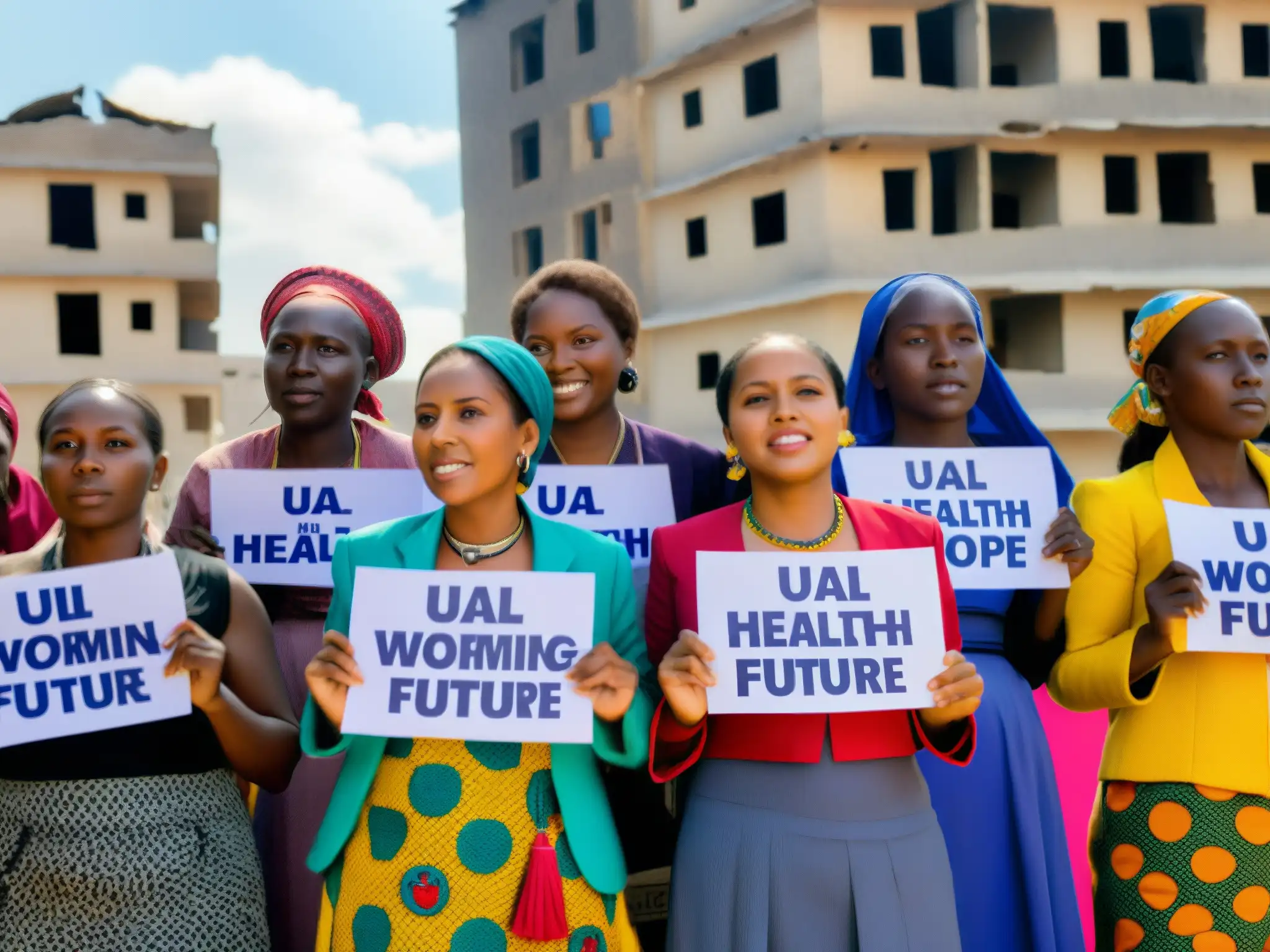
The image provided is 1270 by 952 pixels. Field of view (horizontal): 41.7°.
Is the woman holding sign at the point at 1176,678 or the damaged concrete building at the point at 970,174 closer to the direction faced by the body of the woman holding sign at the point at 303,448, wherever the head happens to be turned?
the woman holding sign

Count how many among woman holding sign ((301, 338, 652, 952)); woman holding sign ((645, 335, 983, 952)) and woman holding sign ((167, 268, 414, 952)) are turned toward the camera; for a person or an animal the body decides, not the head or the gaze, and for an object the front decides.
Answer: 3

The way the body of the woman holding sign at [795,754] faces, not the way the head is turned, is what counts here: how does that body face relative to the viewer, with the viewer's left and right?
facing the viewer

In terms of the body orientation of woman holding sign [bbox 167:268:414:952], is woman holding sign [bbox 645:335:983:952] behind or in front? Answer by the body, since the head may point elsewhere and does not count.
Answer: in front

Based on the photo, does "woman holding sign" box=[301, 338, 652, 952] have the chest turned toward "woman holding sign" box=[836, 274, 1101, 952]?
no

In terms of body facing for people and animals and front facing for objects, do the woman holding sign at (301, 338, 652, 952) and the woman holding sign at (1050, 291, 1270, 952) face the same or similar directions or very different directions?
same or similar directions

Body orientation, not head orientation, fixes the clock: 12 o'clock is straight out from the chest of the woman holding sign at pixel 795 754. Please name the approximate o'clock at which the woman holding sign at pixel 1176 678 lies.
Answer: the woman holding sign at pixel 1176 678 is roughly at 8 o'clock from the woman holding sign at pixel 795 754.

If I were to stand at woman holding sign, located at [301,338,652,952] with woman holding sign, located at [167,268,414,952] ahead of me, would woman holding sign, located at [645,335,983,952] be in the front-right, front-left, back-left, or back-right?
back-right

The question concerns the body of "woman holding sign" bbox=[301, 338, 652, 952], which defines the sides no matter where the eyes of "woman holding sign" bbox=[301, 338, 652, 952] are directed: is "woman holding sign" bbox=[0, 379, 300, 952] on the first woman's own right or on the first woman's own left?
on the first woman's own right

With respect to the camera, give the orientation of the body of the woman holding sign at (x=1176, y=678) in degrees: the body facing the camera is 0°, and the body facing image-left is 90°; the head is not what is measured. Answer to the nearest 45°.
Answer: approximately 315°

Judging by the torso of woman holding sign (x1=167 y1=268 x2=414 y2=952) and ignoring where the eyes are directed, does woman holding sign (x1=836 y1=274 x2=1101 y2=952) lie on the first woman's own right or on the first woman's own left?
on the first woman's own left

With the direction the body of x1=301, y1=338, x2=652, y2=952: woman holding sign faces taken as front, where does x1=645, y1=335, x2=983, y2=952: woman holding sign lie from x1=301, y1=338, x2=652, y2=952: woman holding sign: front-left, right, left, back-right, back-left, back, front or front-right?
left

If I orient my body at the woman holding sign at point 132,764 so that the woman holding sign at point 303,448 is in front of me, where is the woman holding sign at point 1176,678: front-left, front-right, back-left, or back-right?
front-right

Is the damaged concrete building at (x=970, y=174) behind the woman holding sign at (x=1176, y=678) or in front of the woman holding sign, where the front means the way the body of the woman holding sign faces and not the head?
behind

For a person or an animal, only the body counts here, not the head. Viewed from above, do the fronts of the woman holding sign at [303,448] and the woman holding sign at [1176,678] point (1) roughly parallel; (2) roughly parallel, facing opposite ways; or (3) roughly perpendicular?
roughly parallel

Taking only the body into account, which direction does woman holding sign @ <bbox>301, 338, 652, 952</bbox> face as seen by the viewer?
toward the camera

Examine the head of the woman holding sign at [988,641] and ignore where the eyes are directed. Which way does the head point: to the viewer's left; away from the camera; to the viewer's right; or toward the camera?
toward the camera

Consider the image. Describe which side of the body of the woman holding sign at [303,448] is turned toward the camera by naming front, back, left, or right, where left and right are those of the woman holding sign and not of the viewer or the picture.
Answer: front

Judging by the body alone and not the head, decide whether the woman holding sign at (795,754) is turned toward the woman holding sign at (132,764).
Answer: no

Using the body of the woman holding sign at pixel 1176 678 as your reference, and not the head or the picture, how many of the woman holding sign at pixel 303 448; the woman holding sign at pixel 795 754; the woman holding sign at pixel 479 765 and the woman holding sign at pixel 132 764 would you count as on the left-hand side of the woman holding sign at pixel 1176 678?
0
